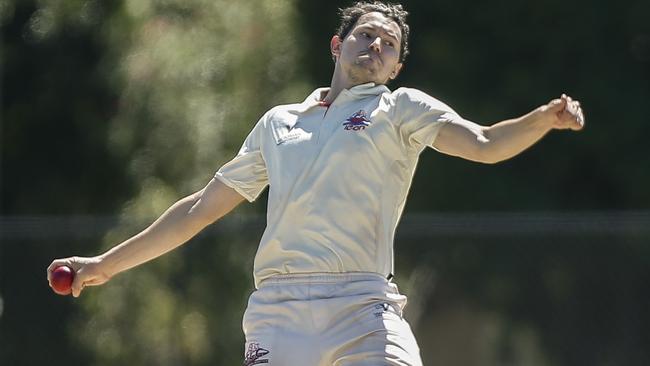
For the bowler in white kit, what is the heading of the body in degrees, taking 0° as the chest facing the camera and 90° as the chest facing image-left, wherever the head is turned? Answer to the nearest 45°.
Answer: approximately 0°

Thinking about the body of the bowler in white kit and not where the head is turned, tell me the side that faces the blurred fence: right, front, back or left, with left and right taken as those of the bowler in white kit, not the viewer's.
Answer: back
